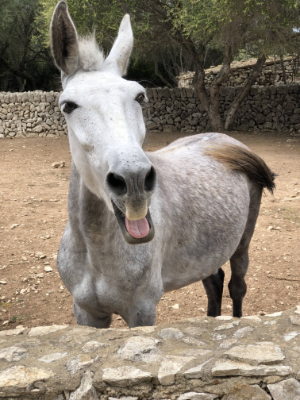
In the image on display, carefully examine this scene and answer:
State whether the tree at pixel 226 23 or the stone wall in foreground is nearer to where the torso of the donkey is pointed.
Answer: the stone wall in foreground

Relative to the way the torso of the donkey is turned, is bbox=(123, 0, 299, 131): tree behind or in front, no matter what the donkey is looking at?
behind

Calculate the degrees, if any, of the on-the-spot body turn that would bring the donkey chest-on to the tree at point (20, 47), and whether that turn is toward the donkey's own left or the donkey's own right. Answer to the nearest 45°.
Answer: approximately 135° to the donkey's own right

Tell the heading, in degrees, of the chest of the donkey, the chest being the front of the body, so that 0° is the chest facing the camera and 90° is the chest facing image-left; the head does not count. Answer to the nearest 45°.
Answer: approximately 45°
